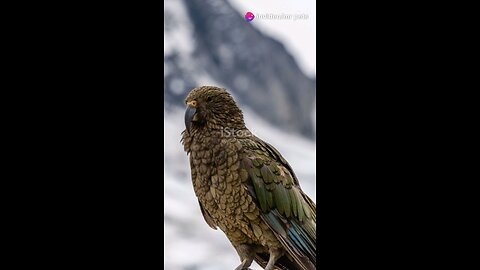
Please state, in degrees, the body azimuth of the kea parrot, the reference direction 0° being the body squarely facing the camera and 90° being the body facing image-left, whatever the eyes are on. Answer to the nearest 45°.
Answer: approximately 45°
